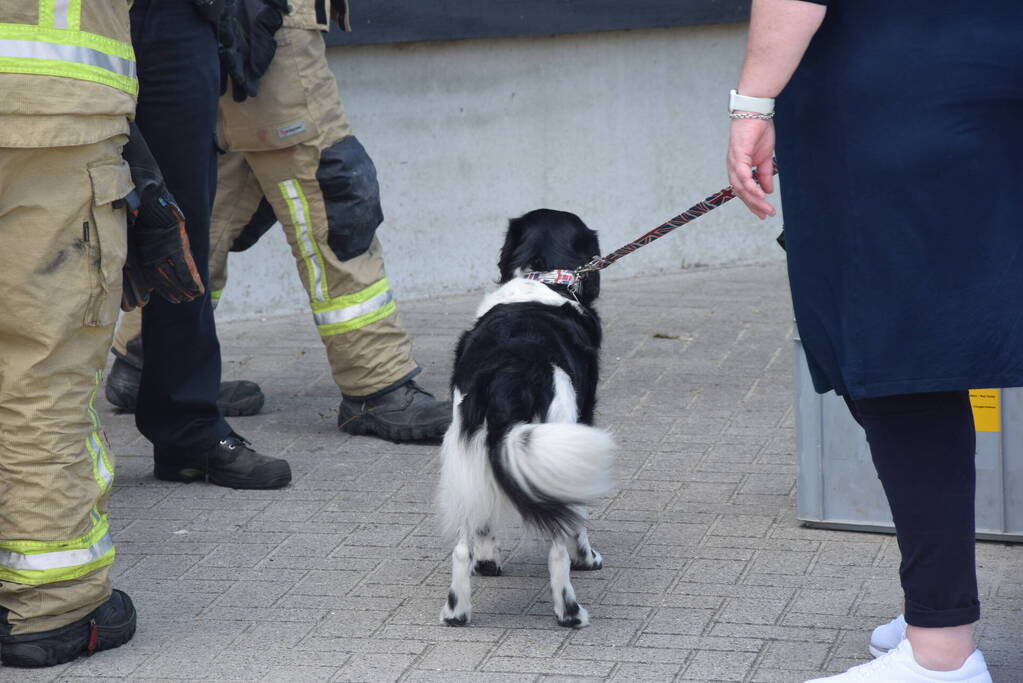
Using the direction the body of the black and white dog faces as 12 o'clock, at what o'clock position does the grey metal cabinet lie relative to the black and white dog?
The grey metal cabinet is roughly at 2 o'clock from the black and white dog.

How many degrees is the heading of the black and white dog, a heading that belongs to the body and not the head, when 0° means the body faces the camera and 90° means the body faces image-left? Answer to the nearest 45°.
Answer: approximately 180°
